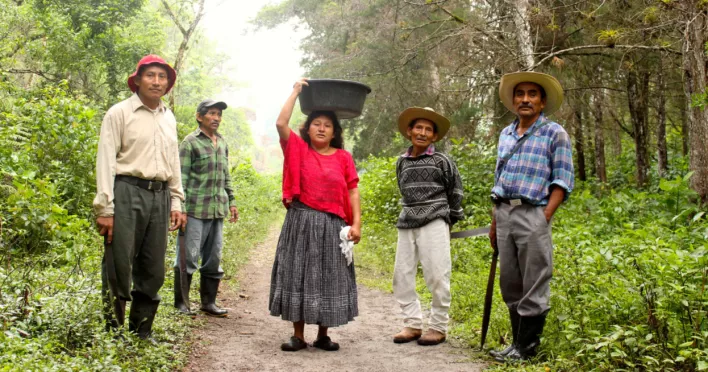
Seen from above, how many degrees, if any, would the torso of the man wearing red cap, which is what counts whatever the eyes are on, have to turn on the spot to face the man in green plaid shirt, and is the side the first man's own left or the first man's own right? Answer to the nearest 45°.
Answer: approximately 135° to the first man's own left

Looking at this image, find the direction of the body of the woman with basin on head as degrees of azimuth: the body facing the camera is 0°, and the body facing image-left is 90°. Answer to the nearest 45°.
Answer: approximately 0°

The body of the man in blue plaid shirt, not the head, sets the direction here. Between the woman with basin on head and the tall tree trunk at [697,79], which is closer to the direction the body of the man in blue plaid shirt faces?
the woman with basin on head

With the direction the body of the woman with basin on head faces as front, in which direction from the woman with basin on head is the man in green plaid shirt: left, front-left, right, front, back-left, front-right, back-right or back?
back-right

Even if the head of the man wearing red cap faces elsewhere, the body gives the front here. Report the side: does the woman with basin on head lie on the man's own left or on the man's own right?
on the man's own left

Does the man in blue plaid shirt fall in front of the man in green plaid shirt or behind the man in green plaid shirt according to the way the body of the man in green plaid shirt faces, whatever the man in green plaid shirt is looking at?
in front

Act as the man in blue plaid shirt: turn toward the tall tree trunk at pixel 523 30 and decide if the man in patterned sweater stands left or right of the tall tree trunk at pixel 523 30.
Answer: left

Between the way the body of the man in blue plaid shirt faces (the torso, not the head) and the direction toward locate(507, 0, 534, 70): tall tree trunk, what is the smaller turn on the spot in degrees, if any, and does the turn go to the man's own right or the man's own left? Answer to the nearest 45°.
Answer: approximately 135° to the man's own right

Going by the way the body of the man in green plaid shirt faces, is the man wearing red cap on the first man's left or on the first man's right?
on the first man's right

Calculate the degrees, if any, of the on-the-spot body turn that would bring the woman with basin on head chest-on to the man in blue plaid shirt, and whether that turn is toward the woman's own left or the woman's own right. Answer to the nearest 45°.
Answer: approximately 90° to the woman's own left

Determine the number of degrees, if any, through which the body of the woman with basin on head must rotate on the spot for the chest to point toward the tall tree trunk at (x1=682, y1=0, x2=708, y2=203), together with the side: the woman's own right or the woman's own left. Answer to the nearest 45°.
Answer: approximately 135° to the woman's own left

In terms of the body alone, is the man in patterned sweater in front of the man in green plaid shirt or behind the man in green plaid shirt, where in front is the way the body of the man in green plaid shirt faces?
in front

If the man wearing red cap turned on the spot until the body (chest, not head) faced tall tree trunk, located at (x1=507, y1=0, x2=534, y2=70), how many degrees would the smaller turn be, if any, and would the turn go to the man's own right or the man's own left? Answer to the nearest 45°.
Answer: approximately 90° to the man's own left
